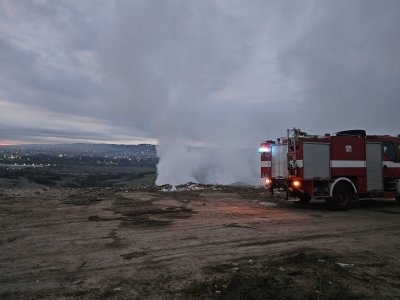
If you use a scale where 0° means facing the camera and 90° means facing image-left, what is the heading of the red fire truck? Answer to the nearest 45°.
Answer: approximately 225°

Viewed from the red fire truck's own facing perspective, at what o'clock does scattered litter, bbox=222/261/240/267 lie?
The scattered litter is roughly at 5 o'clock from the red fire truck.

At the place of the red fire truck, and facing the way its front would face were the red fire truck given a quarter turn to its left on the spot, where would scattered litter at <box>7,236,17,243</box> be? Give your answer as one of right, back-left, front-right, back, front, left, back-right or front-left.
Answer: left
